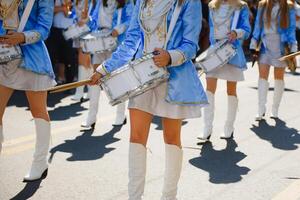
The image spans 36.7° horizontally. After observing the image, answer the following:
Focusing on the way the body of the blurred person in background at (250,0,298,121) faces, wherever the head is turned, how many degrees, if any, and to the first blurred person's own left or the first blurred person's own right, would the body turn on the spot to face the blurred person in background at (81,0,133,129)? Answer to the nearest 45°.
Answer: approximately 45° to the first blurred person's own right

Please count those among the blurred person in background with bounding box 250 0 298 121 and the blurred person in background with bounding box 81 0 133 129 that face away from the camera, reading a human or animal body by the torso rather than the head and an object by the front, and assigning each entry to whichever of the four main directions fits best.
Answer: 0

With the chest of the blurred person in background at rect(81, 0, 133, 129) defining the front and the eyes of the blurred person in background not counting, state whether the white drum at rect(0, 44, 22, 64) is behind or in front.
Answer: in front

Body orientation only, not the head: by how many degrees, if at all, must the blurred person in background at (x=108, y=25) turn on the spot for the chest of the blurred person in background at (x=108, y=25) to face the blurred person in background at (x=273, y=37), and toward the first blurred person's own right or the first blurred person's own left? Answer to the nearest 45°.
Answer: approximately 135° to the first blurred person's own left

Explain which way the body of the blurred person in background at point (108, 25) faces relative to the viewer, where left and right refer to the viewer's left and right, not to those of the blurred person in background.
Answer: facing the viewer and to the left of the viewer

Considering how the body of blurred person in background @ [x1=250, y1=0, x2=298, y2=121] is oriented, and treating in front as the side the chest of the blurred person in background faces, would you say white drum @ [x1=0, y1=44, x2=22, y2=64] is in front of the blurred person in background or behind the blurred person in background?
in front
